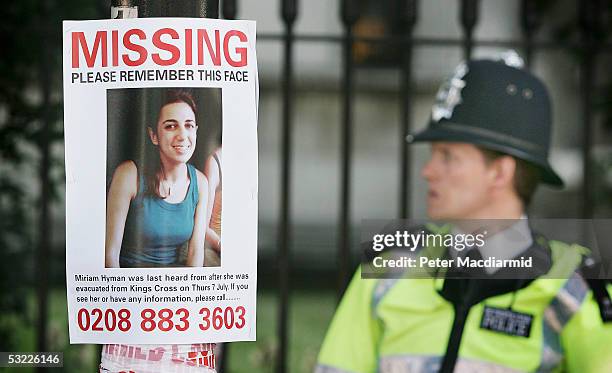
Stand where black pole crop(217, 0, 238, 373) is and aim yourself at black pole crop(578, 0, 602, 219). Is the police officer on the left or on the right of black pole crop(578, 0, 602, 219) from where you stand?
right

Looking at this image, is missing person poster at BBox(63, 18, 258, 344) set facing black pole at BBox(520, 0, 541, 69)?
no

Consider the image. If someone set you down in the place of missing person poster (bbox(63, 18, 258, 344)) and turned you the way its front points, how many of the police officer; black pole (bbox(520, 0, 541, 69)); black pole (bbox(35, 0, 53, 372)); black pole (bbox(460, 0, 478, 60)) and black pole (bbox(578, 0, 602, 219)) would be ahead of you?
0

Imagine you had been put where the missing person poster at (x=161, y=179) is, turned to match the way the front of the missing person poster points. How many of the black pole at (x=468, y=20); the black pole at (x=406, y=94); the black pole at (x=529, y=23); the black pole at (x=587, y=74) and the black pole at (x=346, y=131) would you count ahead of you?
0

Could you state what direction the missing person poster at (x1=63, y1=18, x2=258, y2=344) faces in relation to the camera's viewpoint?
facing the viewer

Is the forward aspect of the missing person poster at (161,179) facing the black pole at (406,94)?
no

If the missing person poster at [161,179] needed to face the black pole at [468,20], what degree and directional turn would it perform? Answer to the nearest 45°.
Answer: approximately 135° to its left

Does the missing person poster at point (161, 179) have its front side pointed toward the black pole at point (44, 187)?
no

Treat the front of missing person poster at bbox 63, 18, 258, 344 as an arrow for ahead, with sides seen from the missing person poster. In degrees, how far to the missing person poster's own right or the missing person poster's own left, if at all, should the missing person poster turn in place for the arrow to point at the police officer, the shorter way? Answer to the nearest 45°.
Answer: approximately 135° to the missing person poster's own left

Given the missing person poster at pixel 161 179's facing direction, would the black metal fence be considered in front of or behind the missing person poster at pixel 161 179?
behind

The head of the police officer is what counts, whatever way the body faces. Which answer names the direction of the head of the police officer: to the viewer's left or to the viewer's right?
to the viewer's left

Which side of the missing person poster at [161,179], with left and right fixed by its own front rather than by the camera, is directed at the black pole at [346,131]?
back

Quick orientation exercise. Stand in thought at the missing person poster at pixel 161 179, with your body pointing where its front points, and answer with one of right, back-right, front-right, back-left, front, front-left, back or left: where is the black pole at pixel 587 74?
back-left

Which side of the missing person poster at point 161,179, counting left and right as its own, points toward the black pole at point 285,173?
back
